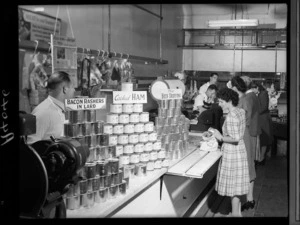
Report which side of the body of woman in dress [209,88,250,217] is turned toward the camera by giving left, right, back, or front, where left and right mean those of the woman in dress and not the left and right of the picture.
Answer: left

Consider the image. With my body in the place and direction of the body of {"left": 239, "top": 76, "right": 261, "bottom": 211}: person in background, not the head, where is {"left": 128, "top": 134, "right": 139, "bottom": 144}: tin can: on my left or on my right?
on my left

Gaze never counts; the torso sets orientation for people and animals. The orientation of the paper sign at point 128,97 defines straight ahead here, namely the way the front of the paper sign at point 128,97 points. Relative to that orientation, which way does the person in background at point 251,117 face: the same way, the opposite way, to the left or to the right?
to the right

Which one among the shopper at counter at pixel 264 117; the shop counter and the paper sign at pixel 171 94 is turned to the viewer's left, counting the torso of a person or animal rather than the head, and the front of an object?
the shopper at counter

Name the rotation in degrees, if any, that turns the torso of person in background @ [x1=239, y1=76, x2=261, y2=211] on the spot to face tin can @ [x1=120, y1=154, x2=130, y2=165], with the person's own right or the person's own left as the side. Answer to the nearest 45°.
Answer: approximately 45° to the person's own left

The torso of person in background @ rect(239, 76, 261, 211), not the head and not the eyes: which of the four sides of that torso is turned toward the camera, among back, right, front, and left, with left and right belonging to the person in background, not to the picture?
left

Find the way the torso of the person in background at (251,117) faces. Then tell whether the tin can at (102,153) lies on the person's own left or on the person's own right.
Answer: on the person's own left

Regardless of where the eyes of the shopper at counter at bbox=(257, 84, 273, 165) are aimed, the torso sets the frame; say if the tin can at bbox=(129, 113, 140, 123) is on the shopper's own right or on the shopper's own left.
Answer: on the shopper's own left

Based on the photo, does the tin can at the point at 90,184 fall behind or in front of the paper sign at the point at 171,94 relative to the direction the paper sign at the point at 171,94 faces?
in front

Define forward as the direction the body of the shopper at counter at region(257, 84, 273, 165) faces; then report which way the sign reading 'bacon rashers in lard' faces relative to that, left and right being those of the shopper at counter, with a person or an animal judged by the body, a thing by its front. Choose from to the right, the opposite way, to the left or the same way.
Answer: to the left

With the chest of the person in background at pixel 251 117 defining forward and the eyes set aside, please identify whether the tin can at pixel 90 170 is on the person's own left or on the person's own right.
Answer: on the person's own left

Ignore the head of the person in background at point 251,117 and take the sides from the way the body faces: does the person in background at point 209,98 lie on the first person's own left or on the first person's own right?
on the first person's own right

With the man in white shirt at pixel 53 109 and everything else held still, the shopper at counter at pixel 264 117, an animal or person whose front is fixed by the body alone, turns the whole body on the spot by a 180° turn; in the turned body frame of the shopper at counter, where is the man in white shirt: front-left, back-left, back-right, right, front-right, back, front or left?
back-right
